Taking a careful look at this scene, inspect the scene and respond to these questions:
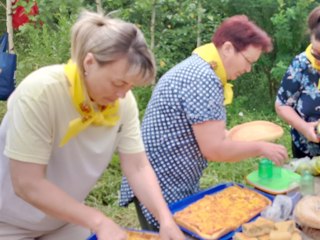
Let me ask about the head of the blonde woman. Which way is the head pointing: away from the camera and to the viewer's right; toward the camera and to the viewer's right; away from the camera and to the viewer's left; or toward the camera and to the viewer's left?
toward the camera and to the viewer's right

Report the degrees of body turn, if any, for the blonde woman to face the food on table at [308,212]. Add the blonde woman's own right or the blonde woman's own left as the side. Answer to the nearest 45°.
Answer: approximately 45° to the blonde woman's own left

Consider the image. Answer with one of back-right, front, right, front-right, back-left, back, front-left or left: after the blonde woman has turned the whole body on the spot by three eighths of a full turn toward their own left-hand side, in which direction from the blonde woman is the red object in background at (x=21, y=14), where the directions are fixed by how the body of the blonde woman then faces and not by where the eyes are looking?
front

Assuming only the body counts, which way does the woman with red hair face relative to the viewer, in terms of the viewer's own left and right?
facing to the right of the viewer

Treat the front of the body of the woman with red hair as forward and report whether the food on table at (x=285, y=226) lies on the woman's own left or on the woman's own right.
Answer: on the woman's own right

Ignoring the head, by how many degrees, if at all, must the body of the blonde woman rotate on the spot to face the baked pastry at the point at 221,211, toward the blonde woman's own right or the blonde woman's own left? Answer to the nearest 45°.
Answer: approximately 90° to the blonde woman's own left

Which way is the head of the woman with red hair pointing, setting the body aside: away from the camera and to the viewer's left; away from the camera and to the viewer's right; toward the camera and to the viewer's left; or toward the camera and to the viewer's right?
toward the camera and to the viewer's right

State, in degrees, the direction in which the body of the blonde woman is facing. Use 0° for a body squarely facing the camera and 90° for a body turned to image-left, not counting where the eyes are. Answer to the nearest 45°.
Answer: approximately 315°
